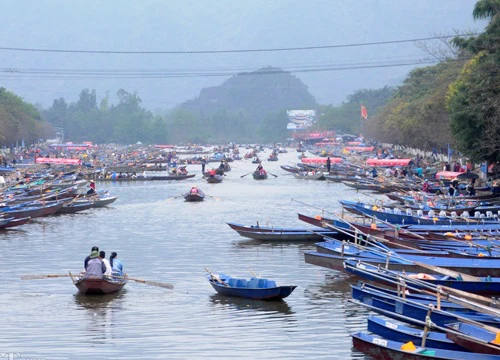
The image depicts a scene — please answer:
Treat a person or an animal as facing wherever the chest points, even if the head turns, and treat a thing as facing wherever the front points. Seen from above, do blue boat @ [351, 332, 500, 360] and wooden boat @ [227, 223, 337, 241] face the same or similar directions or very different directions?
same or similar directions

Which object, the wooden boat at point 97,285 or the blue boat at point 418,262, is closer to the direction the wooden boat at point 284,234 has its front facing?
the wooden boat

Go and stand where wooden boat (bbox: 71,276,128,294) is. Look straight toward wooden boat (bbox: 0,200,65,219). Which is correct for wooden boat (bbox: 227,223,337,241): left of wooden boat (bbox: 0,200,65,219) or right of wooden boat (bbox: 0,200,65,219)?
right

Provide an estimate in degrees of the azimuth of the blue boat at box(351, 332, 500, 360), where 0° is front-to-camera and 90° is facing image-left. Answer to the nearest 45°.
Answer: approximately 90°

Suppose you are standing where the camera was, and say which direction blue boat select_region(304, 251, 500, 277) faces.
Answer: facing to the left of the viewer

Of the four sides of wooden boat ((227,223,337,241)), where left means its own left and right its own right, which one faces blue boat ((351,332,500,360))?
left

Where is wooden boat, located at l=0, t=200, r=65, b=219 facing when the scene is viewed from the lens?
facing to the right of the viewer

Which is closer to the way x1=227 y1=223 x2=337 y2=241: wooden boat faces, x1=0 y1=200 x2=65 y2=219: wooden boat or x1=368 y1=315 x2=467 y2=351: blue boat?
the wooden boat

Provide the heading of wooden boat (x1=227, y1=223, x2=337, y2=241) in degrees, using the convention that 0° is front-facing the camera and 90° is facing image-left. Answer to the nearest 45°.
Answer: approximately 90°

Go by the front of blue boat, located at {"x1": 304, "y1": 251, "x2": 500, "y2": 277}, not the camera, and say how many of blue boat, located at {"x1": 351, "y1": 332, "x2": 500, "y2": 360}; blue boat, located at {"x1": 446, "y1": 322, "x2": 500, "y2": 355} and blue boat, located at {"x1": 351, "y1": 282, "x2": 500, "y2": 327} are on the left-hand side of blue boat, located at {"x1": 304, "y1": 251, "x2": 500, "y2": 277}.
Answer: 3

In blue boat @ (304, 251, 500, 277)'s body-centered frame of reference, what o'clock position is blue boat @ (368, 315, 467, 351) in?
blue boat @ (368, 315, 467, 351) is roughly at 9 o'clock from blue boat @ (304, 251, 500, 277).

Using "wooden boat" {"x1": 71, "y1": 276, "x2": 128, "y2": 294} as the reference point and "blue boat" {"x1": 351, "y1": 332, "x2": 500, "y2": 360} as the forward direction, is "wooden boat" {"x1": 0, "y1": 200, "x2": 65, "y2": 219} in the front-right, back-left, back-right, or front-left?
back-left
